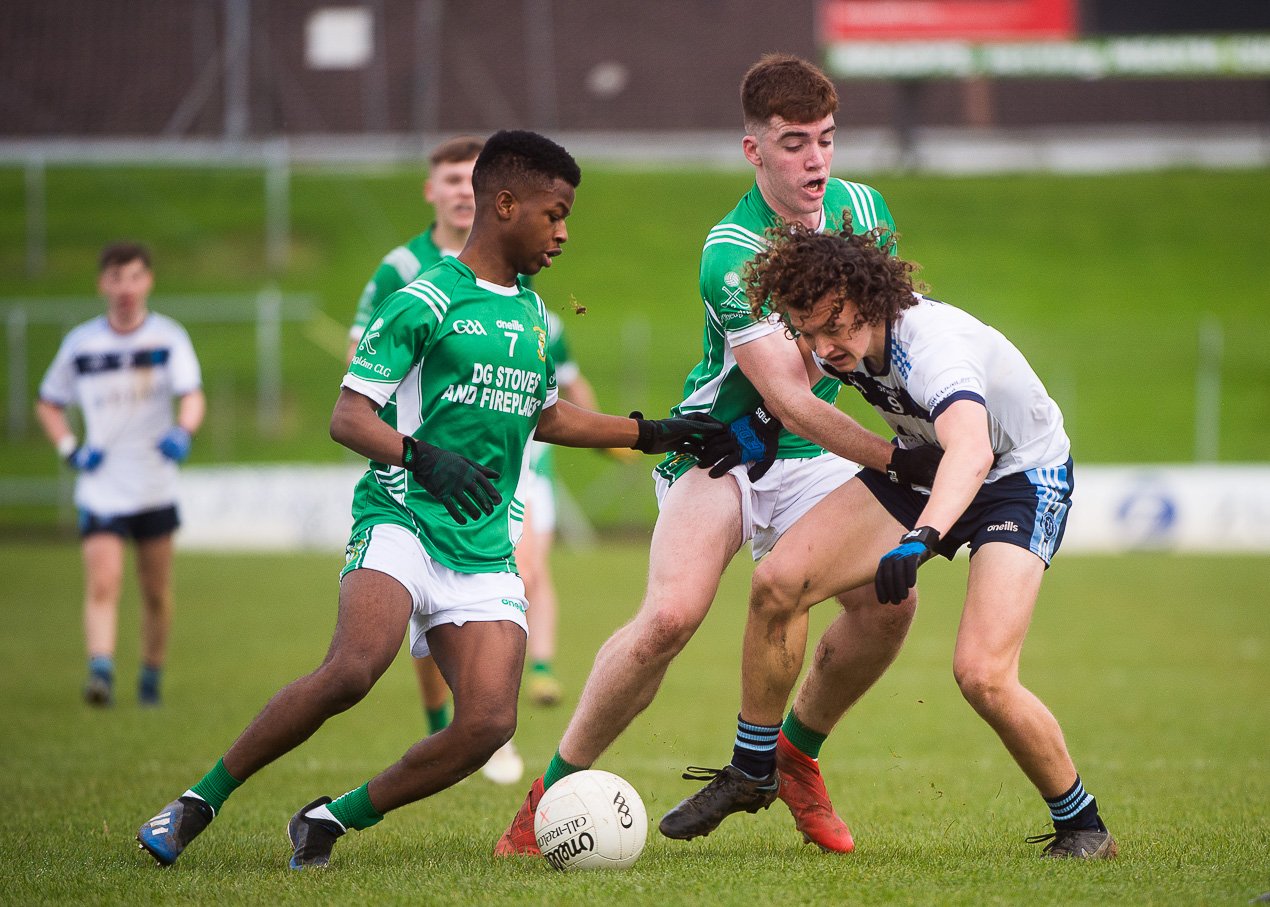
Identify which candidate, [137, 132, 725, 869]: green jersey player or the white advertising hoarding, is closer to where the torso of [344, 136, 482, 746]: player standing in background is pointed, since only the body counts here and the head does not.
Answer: the green jersey player

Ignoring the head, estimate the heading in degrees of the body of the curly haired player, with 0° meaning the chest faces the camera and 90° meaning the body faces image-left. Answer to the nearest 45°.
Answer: approximately 45°

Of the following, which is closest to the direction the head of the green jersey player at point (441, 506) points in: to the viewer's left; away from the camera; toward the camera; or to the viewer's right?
to the viewer's right

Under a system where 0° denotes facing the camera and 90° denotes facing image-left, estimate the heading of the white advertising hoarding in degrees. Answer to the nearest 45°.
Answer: approximately 0°

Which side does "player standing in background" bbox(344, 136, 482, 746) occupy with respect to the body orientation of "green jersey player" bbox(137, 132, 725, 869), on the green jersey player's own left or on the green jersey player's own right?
on the green jersey player's own left

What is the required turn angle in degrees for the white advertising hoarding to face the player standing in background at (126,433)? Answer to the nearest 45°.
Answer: approximately 45° to its right

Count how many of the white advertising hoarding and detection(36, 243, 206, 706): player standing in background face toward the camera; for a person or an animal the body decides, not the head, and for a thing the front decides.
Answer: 2

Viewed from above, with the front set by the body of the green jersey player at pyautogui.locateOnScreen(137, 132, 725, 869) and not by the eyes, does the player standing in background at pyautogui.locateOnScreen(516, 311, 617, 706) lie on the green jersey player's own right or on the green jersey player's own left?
on the green jersey player's own left

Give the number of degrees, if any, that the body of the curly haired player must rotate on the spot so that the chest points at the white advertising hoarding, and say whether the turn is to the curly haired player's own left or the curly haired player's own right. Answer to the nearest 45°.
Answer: approximately 135° to the curly haired player's own right

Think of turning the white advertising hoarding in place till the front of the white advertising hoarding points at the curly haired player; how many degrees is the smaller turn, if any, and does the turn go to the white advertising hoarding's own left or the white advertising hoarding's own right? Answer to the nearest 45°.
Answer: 0° — it already faces them

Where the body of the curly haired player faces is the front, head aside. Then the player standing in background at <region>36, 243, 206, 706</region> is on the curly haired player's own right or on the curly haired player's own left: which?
on the curly haired player's own right

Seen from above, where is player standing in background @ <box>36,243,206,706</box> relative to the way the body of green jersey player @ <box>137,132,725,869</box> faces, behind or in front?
behind
